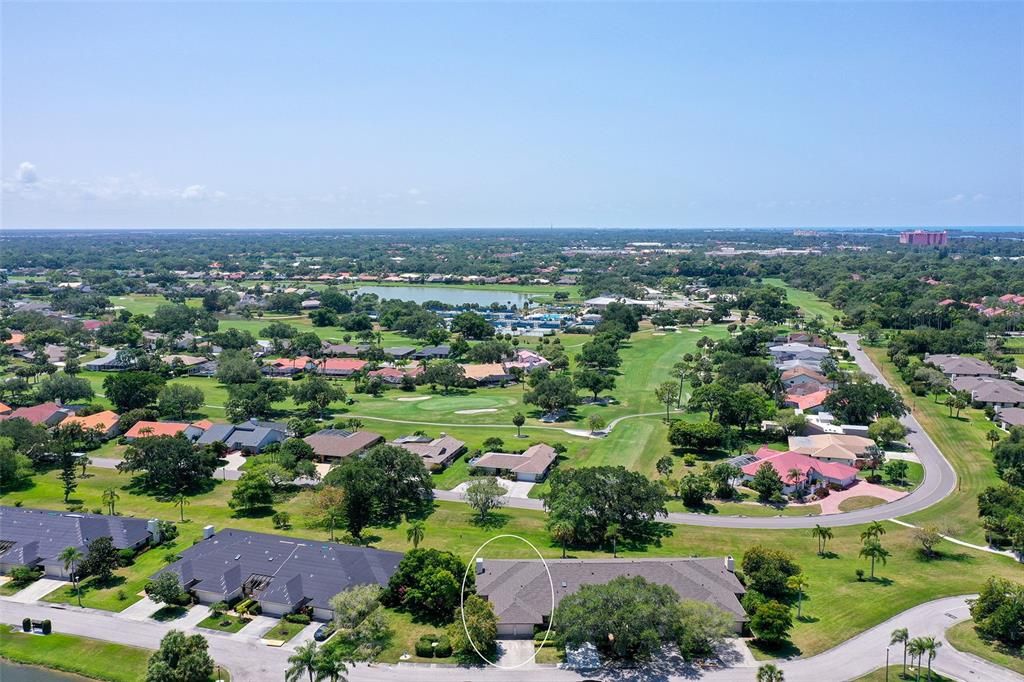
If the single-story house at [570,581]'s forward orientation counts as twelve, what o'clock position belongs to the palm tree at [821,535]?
The palm tree is roughly at 8 o'clock from the single-story house.

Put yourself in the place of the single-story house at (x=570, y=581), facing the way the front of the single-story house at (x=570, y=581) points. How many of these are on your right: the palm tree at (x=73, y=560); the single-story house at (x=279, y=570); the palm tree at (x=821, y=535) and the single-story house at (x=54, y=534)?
3

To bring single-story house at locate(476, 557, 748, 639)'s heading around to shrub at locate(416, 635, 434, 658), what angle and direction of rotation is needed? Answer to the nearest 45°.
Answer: approximately 45° to its right

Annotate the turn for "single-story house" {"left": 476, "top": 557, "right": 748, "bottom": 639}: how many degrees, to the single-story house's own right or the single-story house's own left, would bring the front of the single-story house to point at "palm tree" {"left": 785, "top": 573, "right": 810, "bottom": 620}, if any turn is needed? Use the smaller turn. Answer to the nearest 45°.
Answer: approximately 90° to the single-story house's own left

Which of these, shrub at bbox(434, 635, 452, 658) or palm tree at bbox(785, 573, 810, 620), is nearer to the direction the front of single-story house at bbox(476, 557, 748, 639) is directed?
the shrub

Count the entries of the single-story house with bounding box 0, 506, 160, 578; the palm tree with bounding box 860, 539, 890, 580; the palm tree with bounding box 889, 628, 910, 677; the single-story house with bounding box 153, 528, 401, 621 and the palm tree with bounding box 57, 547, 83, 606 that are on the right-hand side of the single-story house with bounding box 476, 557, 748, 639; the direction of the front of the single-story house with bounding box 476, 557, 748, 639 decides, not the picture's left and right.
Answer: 3

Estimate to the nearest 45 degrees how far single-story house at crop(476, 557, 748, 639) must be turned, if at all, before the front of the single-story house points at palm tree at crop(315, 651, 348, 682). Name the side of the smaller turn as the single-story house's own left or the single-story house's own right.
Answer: approximately 45° to the single-story house's own right

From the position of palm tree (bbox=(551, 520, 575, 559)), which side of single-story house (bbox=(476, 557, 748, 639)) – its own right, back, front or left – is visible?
back

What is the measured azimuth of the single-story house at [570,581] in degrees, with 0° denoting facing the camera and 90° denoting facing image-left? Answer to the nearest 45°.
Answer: approximately 0°

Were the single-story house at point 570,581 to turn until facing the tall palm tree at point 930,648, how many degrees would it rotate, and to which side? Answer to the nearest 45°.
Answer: approximately 90° to its left

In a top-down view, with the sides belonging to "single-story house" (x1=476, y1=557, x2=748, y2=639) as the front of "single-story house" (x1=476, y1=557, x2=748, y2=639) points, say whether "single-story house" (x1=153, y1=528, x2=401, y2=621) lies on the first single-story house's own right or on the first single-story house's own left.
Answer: on the first single-story house's own right

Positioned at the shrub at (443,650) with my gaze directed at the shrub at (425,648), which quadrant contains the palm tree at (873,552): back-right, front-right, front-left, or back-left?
back-right

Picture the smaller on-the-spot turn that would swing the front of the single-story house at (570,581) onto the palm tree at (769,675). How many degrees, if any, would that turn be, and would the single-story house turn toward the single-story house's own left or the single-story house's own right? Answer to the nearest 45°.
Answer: approximately 45° to the single-story house's own left

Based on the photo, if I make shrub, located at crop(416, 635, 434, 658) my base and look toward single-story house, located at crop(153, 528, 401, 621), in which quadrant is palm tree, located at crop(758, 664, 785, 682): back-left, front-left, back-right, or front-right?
back-right
